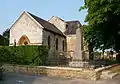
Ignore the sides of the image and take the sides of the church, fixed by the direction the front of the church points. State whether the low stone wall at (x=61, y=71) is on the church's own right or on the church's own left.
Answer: on the church's own left

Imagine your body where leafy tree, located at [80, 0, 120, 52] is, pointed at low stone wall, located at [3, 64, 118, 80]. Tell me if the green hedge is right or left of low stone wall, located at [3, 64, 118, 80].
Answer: right

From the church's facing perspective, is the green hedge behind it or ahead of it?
ahead

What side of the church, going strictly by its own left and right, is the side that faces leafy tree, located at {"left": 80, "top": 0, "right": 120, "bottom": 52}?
left

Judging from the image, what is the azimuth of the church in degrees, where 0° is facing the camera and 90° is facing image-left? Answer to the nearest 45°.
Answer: approximately 45°
